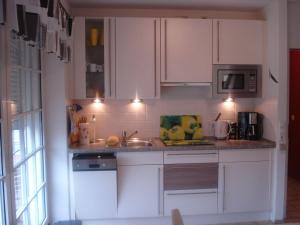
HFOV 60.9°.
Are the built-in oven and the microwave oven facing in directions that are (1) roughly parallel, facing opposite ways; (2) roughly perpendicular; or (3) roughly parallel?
roughly parallel

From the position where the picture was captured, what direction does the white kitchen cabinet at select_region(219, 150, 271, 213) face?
facing the viewer

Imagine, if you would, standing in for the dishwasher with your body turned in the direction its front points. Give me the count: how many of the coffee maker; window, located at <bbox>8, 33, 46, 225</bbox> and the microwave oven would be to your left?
2

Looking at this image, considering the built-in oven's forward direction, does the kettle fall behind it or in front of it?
behind

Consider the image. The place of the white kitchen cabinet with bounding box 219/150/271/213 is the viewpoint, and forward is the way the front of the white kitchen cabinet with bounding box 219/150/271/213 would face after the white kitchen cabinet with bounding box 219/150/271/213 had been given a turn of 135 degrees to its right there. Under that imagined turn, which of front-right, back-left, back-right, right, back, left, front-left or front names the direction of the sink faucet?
front-left

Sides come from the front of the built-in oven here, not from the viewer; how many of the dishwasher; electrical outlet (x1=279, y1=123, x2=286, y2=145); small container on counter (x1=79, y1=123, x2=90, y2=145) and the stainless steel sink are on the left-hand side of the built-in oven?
1

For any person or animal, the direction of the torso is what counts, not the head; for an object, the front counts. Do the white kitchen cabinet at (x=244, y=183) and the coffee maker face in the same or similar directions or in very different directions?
same or similar directions

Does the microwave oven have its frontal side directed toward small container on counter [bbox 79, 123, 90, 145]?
no

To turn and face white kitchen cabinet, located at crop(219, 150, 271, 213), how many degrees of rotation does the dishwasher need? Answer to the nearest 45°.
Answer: approximately 90° to its left

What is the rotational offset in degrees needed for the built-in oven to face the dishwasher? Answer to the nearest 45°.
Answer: approximately 90° to its right

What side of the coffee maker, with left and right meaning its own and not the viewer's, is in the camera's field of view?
front

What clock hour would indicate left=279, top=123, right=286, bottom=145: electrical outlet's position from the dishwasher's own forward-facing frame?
The electrical outlet is roughly at 9 o'clock from the dishwasher.

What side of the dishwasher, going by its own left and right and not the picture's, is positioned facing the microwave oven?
left

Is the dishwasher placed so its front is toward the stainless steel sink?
no

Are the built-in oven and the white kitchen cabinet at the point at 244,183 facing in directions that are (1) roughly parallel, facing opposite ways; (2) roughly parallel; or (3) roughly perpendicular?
roughly parallel

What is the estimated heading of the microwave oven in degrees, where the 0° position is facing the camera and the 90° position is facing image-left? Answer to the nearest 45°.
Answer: approximately 0°
